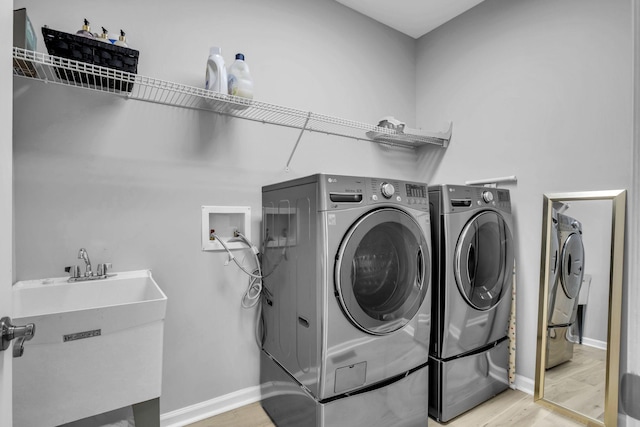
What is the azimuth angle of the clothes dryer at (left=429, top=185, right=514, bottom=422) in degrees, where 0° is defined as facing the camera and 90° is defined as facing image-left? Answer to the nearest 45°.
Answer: approximately 315°

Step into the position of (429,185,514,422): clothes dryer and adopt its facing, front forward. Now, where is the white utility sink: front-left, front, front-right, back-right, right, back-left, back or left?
right

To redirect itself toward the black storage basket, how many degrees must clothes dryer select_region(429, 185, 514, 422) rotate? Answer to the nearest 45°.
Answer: approximately 90° to its right

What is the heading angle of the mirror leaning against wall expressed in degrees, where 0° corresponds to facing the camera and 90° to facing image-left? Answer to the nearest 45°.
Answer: approximately 45°

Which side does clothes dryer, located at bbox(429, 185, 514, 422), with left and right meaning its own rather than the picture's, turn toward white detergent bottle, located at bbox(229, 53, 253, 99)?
right

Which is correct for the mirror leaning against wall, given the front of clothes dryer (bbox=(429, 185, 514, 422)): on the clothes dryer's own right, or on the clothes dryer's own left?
on the clothes dryer's own left

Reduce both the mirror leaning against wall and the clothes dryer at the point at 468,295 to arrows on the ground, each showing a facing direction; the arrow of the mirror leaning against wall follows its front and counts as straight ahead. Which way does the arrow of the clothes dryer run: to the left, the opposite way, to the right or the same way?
to the left

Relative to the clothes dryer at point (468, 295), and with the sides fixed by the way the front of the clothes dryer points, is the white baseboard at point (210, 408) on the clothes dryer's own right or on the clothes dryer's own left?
on the clothes dryer's own right

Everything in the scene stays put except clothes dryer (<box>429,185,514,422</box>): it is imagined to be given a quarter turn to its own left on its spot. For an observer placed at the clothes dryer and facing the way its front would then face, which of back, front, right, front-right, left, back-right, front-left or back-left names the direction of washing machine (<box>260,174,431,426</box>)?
back

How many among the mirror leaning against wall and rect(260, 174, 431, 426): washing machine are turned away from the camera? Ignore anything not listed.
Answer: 0
